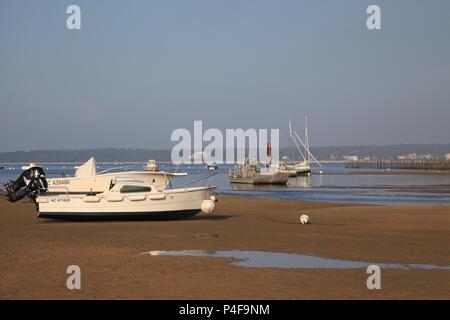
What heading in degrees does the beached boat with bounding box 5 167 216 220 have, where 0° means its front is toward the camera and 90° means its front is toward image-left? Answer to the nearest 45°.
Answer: approximately 270°

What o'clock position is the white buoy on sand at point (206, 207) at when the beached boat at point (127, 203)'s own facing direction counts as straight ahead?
The white buoy on sand is roughly at 12 o'clock from the beached boat.
